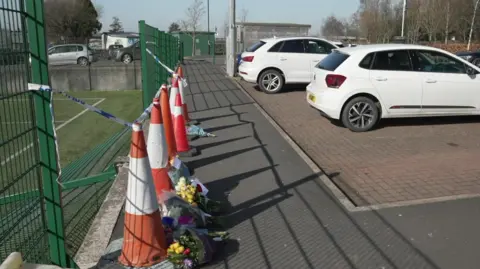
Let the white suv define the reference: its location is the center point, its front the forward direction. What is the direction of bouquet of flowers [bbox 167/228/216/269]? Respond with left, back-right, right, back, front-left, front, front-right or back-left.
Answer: right

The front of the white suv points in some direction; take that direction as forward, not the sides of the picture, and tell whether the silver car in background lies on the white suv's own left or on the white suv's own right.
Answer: on the white suv's own left

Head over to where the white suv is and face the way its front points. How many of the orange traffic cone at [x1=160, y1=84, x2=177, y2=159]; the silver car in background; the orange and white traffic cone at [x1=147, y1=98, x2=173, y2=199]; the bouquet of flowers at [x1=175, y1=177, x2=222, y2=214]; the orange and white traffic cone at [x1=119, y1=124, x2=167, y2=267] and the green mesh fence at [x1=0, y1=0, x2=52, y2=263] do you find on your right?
5

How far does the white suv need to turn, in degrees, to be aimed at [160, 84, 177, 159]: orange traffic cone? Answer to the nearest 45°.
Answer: approximately 90° to its right

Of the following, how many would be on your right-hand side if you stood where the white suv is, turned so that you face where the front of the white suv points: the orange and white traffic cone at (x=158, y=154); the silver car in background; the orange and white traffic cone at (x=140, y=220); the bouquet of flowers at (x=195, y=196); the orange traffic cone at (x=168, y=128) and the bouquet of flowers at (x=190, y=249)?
5

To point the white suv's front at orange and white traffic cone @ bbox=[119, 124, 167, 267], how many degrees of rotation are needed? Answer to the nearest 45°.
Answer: approximately 90° to its right

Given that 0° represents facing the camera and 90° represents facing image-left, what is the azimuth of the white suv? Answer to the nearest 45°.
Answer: approximately 270°

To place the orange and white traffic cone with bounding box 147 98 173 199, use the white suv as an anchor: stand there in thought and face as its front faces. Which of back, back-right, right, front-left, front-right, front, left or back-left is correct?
right

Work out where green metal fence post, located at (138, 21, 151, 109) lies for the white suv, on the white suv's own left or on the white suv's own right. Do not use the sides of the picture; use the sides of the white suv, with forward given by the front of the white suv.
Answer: on the white suv's own right

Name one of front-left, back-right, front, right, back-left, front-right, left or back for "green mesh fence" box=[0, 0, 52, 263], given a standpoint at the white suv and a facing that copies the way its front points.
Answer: right
